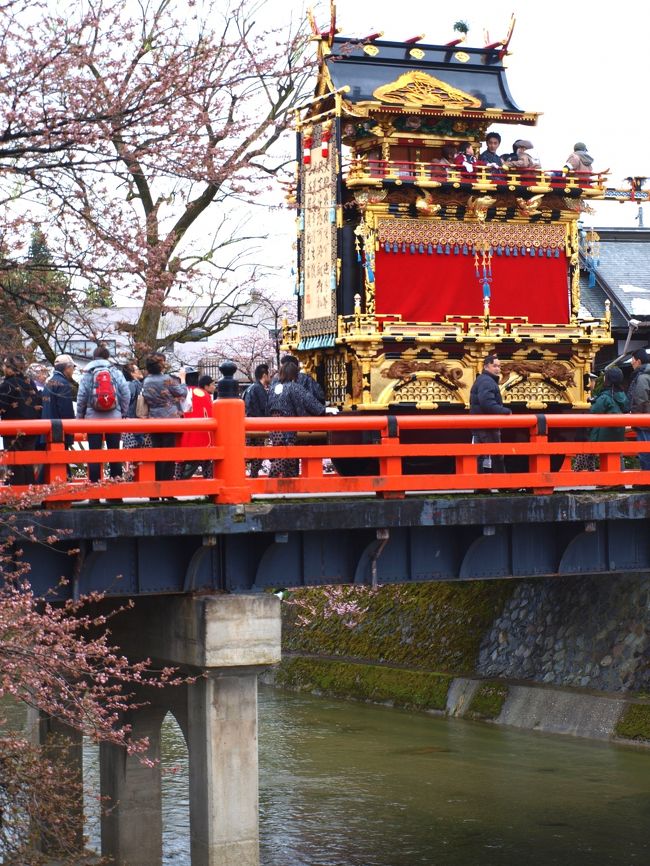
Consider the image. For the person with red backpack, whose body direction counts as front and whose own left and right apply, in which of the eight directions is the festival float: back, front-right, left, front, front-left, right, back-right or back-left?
front-right

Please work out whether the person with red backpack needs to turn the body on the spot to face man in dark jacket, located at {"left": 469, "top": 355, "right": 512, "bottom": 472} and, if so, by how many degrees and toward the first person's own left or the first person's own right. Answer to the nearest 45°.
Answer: approximately 90° to the first person's own right

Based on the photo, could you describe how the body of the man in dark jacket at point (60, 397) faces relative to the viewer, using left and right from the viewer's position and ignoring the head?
facing away from the viewer and to the right of the viewer

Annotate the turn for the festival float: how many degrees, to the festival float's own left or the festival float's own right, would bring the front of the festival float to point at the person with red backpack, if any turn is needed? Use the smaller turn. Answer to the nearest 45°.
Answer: approximately 135° to the festival float's own right

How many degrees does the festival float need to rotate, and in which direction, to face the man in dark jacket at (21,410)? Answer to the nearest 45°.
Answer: approximately 135° to its right

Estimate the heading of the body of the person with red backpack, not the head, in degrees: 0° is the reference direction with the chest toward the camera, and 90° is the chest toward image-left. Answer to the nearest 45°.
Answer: approximately 180°

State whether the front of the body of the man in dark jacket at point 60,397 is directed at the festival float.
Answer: yes
